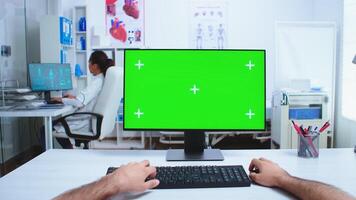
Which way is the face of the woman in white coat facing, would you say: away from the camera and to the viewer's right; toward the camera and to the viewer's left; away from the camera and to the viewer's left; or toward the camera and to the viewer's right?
away from the camera and to the viewer's left

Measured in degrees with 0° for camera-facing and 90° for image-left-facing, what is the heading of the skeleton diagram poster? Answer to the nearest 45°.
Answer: approximately 0°

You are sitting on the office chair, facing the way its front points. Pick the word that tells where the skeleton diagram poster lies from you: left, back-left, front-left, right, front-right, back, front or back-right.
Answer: back-right

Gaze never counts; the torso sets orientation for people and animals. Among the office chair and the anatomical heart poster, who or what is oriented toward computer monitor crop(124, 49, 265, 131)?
the anatomical heart poster

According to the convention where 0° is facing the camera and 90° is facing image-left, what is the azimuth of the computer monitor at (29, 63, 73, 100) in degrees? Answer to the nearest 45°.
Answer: approximately 315°

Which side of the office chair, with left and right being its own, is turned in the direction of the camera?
left

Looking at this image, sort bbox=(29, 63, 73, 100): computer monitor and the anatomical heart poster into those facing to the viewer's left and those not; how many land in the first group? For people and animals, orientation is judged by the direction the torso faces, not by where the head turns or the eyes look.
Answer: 0

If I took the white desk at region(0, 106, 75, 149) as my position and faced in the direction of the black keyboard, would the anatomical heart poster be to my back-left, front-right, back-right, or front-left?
back-left

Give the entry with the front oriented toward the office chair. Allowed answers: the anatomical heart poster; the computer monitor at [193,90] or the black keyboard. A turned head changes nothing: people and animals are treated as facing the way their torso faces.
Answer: the anatomical heart poster

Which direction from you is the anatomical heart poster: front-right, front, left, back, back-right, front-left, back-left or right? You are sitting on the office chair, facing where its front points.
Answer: right

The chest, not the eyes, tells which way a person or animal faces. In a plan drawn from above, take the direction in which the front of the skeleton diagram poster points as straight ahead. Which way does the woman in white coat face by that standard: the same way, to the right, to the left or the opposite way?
to the right

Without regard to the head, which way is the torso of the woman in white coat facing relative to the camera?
to the viewer's left
